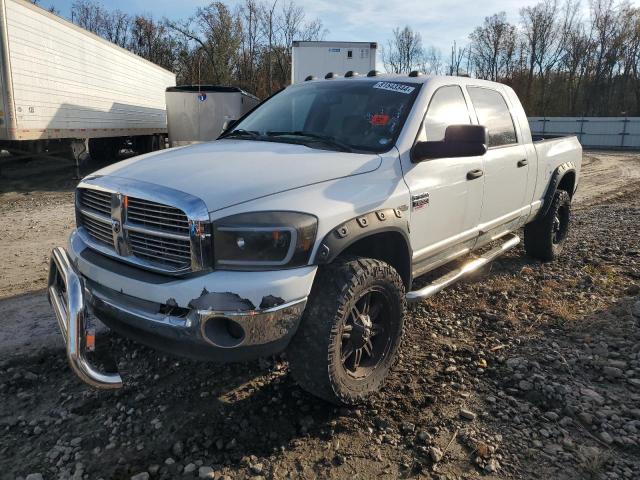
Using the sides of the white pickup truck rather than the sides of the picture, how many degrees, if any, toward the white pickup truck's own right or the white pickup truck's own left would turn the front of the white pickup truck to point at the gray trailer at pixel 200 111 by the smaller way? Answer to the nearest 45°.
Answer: approximately 135° to the white pickup truck's own right

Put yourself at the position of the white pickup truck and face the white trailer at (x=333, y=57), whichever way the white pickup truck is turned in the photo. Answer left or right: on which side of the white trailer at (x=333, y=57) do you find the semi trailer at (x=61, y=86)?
left

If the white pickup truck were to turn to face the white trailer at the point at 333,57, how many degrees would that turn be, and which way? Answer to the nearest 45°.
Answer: approximately 135° to its right

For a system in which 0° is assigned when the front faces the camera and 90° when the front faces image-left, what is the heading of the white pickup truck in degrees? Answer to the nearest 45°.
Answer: approximately 45°

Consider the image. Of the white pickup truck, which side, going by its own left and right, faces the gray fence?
back

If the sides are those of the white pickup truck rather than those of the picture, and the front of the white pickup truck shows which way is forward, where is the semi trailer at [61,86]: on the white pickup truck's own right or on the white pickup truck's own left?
on the white pickup truck's own right
